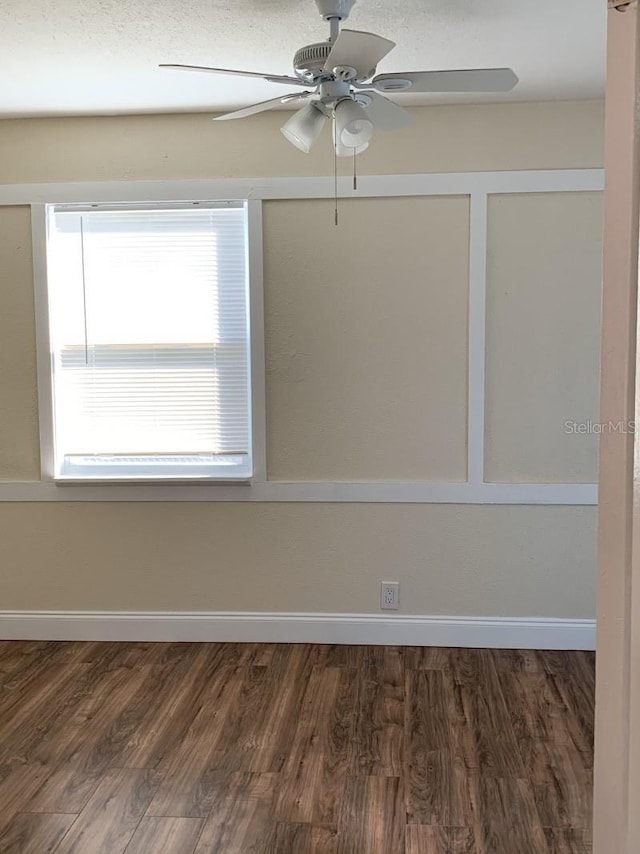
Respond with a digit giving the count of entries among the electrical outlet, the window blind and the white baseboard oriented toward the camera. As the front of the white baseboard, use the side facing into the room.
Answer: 3

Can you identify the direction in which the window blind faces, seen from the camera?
facing the viewer

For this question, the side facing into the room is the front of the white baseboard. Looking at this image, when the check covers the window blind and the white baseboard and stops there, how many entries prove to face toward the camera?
2
